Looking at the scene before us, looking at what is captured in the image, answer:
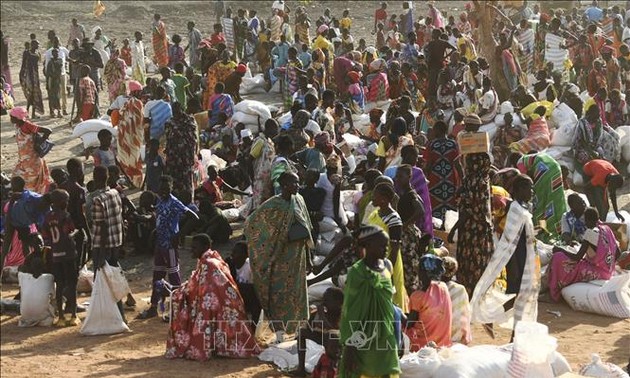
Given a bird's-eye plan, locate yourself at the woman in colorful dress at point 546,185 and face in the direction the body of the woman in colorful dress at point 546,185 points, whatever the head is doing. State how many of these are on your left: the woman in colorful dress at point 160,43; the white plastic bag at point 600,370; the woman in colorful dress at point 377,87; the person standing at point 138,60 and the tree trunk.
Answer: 1

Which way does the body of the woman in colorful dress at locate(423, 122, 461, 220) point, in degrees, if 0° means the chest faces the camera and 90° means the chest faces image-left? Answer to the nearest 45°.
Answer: approximately 180°

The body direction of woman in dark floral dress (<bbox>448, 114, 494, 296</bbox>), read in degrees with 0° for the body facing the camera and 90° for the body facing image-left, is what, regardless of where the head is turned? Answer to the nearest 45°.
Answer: approximately 180°

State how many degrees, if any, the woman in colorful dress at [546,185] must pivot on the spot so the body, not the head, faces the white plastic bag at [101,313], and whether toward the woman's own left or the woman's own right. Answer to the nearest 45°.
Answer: approximately 45° to the woman's own left

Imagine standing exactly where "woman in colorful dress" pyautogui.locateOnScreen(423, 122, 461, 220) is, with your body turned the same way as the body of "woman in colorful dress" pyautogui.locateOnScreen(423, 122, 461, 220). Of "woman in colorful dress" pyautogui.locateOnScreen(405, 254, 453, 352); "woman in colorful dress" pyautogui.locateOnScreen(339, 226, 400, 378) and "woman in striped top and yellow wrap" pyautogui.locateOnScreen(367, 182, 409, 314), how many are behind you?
3

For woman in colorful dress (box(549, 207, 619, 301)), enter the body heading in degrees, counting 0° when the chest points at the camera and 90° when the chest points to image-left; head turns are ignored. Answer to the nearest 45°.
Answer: approximately 90°

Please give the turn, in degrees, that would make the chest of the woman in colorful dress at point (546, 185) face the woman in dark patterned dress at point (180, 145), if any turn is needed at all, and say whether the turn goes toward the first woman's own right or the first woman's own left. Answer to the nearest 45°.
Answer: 0° — they already face them
